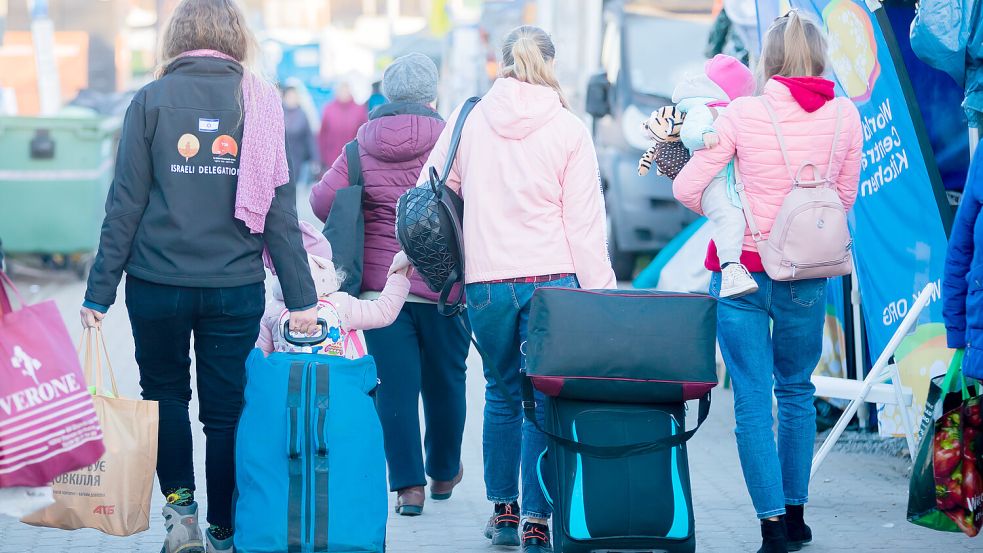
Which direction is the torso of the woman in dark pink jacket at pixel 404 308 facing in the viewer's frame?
away from the camera

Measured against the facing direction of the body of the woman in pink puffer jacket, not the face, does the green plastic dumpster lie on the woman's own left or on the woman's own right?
on the woman's own left

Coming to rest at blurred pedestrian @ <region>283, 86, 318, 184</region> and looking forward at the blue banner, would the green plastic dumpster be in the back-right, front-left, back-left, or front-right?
front-right

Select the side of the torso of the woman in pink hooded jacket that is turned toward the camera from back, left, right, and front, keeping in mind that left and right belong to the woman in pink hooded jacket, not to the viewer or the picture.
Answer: back

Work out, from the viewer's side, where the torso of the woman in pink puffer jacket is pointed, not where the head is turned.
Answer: away from the camera

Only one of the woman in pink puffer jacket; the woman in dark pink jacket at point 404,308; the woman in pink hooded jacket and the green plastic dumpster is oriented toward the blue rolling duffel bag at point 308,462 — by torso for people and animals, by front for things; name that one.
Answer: the green plastic dumpster

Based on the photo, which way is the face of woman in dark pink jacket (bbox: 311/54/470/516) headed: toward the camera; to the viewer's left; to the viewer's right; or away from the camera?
away from the camera

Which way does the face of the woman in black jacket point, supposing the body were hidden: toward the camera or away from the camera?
away from the camera

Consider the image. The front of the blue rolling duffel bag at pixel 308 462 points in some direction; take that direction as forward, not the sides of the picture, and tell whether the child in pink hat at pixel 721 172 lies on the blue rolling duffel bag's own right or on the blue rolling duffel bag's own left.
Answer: on the blue rolling duffel bag's own left

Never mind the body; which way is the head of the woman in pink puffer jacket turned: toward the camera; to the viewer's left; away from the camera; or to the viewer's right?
away from the camera

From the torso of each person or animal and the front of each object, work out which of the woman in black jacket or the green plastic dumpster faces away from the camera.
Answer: the woman in black jacket

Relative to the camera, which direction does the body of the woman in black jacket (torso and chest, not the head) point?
away from the camera

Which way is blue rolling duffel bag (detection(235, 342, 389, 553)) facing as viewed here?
toward the camera
